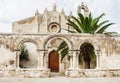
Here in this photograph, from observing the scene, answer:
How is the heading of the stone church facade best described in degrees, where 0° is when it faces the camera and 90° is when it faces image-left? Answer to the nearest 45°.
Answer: approximately 0°

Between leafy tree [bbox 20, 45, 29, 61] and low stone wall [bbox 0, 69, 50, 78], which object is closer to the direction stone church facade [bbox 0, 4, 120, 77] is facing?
the low stone wall
